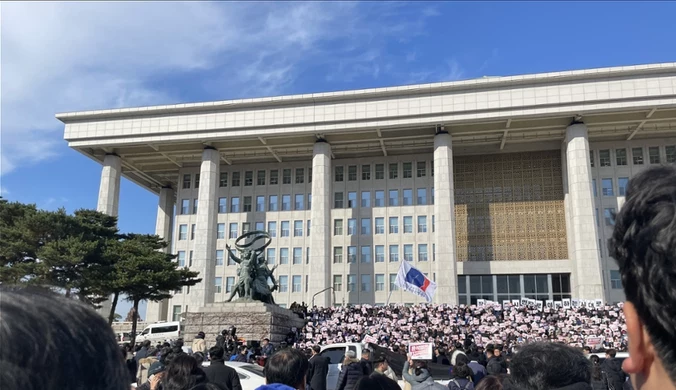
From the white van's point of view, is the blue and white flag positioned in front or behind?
behind

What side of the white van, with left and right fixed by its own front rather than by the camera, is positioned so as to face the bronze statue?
left

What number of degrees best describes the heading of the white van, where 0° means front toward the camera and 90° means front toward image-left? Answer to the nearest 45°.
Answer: approximately 90°
